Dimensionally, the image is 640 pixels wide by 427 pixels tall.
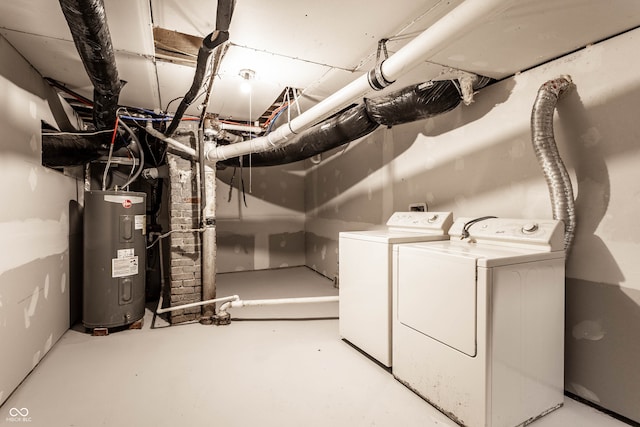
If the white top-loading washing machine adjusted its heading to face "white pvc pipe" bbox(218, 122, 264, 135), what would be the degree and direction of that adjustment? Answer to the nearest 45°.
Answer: approximately 90° to its right

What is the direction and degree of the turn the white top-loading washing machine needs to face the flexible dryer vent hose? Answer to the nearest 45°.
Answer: approximately 135° to its left

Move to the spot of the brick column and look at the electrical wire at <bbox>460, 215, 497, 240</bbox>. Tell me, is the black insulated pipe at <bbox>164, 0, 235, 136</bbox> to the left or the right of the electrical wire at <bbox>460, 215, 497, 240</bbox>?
right

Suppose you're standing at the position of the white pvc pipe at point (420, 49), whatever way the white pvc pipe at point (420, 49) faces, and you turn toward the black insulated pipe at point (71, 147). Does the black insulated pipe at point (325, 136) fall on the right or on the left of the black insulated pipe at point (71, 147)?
right

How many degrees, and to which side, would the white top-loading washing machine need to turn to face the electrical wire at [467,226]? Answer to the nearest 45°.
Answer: approximately 135° to its left

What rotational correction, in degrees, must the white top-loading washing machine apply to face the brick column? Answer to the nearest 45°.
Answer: approximately 45° to its right

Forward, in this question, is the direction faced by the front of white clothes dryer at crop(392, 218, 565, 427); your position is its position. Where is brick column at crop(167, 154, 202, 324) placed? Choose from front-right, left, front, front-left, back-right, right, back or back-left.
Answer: front-right

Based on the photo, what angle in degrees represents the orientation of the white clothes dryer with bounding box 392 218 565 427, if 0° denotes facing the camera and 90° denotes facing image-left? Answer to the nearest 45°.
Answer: approximately 45°

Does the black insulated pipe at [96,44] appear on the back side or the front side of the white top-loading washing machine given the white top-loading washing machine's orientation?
on the front side
